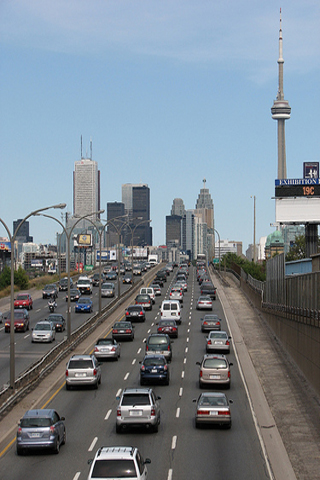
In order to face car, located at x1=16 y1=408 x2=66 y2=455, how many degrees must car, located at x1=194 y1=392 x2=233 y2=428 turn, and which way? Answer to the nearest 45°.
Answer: approximately 135° to its left

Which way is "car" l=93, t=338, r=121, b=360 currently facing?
away from the camera

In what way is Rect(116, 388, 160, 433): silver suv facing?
away from the camera

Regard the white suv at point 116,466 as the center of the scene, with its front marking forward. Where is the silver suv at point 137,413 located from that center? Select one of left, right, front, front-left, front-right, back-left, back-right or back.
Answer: front

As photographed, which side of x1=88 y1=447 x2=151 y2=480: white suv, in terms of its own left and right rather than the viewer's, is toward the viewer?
back

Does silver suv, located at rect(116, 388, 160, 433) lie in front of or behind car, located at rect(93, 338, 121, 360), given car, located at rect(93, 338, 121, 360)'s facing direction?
behind

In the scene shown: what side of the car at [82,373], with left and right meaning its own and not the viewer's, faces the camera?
back

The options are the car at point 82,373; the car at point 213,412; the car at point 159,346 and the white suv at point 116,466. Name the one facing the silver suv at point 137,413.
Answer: the white suv

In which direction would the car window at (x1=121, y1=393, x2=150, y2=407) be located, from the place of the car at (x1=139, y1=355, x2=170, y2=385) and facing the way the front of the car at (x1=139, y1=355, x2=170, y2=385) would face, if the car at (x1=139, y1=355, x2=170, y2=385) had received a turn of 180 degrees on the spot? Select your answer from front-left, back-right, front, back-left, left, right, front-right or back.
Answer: front

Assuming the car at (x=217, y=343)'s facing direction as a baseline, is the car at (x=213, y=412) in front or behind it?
behind

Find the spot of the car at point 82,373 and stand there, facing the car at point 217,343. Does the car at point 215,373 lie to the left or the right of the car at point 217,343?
right

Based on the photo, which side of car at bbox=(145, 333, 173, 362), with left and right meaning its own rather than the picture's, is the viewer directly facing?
back

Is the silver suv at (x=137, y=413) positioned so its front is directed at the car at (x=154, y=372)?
yes

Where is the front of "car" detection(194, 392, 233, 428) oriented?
away from the camera

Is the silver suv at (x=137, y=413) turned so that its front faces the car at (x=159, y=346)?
yes

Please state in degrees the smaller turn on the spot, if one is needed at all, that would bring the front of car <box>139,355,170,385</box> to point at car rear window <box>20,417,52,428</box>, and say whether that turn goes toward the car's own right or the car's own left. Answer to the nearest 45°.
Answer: approximately 180°

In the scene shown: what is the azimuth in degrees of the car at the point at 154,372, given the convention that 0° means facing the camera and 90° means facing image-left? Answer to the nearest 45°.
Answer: approximately 180°
